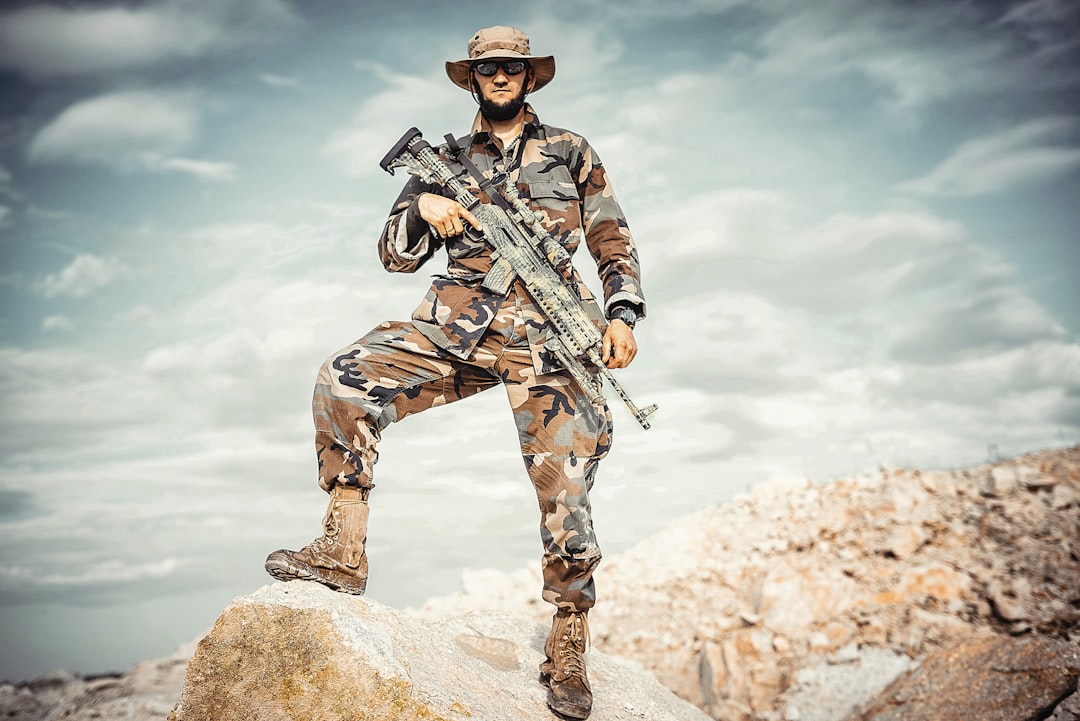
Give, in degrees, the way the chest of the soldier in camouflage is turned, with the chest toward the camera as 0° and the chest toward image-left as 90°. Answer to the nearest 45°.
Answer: approximately 0°
